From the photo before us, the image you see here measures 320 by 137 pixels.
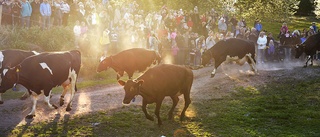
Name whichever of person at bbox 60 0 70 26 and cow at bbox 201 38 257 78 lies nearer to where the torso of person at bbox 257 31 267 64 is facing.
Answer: the cow

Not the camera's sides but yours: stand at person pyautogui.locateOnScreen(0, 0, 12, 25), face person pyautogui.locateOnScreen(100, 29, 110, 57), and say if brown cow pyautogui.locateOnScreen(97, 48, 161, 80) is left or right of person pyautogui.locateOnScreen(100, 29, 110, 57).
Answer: right

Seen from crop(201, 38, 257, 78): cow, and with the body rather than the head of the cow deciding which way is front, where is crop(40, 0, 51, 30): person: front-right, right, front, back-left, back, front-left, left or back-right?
front

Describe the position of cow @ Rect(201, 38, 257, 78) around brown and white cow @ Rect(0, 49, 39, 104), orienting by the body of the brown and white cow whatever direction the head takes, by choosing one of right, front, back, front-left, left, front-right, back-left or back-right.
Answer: back

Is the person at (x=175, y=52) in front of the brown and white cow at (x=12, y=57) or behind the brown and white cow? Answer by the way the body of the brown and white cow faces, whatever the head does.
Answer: behind

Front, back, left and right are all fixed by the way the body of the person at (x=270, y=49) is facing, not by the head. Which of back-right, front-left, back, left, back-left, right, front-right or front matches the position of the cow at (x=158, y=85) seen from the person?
front

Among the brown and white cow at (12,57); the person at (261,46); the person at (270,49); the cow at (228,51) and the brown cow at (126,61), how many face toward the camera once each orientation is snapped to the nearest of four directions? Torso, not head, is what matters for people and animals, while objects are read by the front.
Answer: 2

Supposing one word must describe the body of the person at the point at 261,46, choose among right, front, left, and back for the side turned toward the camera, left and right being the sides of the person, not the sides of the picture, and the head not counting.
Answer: front

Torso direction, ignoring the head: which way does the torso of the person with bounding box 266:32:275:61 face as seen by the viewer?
toward the camera

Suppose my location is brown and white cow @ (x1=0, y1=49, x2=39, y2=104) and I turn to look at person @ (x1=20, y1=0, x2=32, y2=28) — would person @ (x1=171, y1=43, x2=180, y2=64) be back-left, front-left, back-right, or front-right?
front-right

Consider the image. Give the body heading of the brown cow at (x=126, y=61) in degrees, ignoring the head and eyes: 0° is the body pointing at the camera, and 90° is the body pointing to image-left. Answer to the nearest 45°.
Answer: approximately 90°

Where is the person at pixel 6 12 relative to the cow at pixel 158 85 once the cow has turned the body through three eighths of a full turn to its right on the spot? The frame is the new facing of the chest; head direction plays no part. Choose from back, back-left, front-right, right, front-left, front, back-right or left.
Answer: front-left

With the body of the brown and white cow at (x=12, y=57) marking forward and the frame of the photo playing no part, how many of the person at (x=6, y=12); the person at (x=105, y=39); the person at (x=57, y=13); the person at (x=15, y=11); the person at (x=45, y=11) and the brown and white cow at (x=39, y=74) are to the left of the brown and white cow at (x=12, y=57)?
1

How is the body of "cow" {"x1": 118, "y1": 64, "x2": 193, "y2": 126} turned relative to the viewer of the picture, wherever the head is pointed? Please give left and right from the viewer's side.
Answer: facing the viewer and to the left of the viewer

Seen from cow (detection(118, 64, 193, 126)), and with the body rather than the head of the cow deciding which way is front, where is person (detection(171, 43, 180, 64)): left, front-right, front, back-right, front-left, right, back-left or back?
back-right

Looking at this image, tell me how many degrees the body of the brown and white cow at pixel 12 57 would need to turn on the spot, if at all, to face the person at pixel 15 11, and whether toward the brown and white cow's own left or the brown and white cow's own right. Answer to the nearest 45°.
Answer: approximately 90° to the brown and white cow's own right
